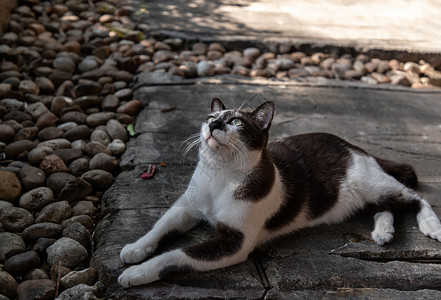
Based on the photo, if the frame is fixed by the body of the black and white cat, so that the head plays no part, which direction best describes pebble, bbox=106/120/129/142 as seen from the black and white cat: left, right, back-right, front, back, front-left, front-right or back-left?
right

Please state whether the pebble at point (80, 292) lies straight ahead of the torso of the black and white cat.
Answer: yes

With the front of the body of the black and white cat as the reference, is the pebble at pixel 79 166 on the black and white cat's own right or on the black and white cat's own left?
on the black and white cat's own right

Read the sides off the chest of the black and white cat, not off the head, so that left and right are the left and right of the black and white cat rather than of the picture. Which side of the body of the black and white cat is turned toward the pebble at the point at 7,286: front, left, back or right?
front

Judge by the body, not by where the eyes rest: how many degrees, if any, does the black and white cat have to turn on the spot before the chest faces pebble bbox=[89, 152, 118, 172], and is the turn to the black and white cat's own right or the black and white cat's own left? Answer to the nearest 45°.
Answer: approximately 90° to the black and white cat's own right

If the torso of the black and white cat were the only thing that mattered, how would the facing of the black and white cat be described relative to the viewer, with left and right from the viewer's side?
facing the viewer and to the left of the viewer

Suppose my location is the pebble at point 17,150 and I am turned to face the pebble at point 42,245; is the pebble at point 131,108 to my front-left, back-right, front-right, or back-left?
back-left

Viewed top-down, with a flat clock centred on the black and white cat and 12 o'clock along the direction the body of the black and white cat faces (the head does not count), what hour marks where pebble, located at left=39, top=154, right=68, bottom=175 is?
The pebble is roughly at 2 o'clock from the black and white cat.

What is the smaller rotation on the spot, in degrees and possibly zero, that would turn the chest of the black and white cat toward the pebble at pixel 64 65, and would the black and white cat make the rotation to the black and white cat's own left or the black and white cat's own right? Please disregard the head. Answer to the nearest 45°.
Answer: approximately 90° to the black and white cat's own right

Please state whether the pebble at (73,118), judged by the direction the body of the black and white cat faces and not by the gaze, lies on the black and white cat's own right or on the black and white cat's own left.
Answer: on the black and white cat's own right

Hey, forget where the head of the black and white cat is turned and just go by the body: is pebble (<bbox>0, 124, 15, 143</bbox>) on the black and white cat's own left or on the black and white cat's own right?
on the black and white cat's own right

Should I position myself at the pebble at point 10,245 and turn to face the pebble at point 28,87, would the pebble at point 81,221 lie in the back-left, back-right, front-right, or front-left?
front-right

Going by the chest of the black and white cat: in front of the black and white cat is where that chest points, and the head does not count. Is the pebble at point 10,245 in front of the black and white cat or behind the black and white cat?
in front

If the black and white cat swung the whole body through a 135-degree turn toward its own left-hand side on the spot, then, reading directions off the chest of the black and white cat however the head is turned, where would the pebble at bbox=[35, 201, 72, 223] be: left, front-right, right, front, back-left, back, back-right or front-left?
back

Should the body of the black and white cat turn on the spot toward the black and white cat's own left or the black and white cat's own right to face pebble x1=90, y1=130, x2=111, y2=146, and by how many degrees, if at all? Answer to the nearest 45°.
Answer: approximately 90° to the black and white cat's own right

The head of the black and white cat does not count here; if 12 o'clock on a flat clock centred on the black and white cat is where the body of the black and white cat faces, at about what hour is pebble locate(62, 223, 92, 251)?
The pebble is roughly at 1 o'clock from the black and white cat.

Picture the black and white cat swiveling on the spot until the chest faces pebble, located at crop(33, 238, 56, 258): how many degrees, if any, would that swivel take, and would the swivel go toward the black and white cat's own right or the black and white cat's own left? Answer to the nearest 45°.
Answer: approximately 45° to the black and white cat's own right
